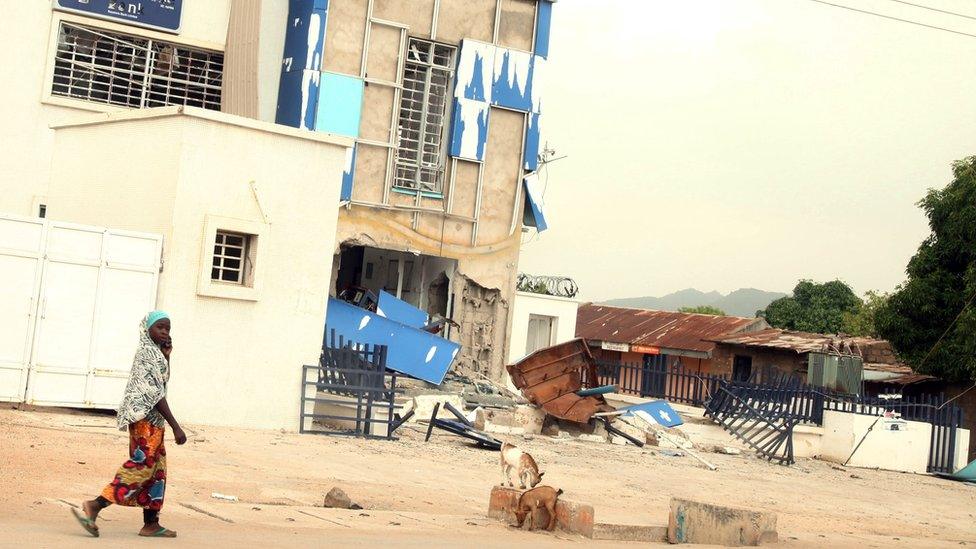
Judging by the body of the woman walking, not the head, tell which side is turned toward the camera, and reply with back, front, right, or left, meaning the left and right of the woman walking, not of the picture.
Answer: right

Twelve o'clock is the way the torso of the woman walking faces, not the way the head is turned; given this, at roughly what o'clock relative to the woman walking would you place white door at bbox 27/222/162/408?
The white door is roughly at 9 o'clock from the woman walking.

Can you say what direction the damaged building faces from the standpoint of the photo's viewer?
facing the viewer

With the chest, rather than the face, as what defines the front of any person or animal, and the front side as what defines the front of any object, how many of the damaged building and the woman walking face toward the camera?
1

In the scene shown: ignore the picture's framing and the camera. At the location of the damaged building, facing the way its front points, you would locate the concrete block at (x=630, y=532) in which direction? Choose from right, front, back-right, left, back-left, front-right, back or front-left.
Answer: front

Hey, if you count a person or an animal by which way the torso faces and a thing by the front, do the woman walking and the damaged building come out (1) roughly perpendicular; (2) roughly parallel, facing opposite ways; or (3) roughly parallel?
roughly perpendicular

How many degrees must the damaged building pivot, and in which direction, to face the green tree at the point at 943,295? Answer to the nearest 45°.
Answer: approximately 135° to its left

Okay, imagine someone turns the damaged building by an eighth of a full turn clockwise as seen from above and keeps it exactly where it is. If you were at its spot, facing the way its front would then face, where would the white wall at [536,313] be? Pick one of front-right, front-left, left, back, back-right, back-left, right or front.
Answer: back

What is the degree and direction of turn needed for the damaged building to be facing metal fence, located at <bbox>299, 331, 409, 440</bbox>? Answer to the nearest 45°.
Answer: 0° — it already faces it

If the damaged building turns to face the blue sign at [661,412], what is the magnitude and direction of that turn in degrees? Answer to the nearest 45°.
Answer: approximately 45° to its left
